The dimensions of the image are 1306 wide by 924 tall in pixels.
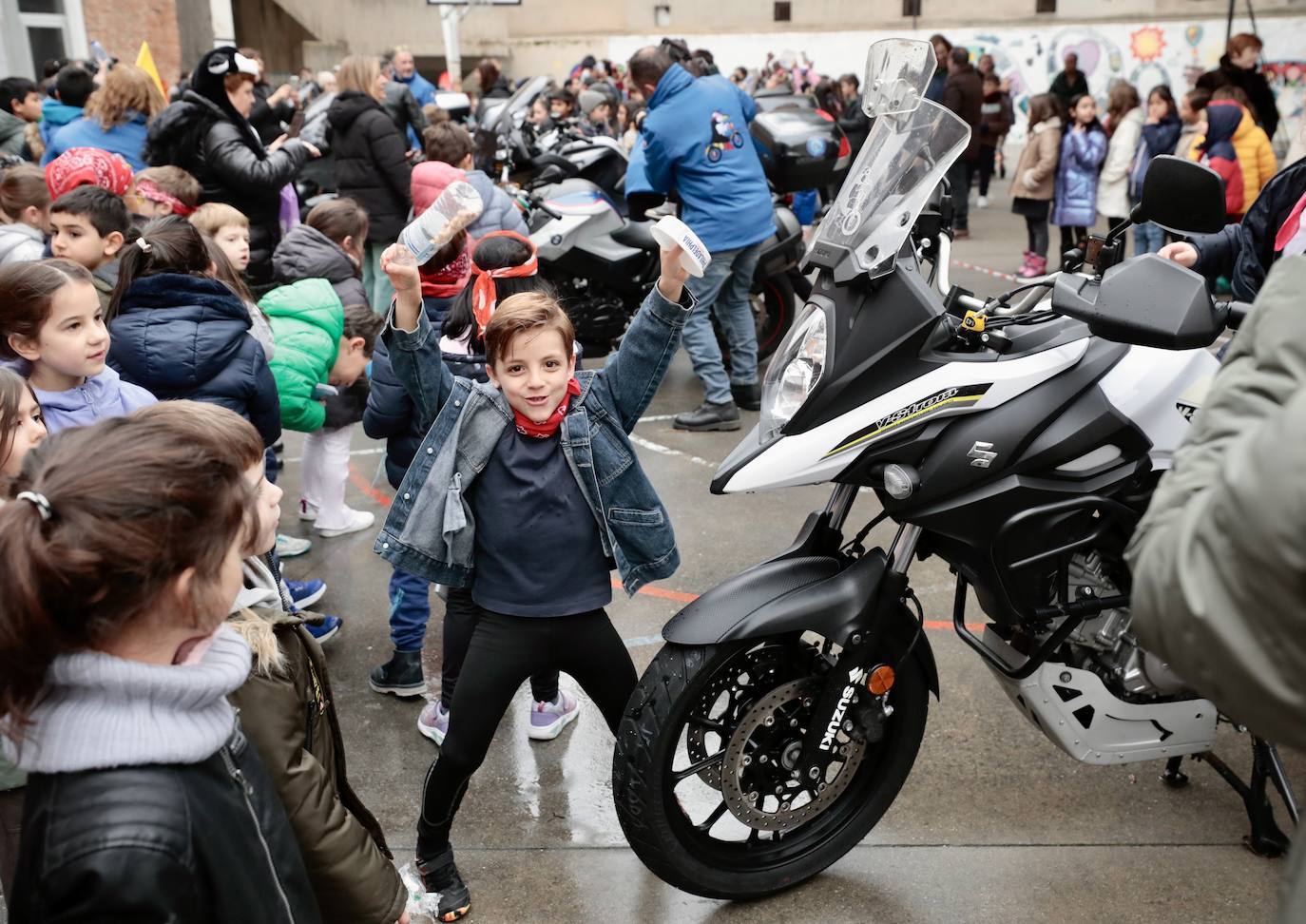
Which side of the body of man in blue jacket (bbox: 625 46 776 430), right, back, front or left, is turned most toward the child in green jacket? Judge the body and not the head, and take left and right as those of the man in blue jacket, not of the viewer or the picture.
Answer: left

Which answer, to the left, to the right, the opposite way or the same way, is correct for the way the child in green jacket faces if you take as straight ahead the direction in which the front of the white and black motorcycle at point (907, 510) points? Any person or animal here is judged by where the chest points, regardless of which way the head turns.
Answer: the opposite way

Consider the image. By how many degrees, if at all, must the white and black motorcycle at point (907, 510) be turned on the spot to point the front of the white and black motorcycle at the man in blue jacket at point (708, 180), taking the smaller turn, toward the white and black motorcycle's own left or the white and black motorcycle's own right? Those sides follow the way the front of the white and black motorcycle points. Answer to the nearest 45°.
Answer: approximately 135° to the white and black motorcycle's own right

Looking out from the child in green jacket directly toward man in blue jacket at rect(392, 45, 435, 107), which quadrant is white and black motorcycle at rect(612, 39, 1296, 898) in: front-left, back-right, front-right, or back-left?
back-right

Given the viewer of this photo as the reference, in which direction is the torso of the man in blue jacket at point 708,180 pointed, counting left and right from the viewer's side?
facing away from the viewer and to the left of the viewer

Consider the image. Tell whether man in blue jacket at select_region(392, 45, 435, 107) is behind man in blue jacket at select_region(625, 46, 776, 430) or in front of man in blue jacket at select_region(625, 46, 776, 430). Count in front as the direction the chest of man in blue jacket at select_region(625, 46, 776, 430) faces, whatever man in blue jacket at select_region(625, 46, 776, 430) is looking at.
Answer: in front

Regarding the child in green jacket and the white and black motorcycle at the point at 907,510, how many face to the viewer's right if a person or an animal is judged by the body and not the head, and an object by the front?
1

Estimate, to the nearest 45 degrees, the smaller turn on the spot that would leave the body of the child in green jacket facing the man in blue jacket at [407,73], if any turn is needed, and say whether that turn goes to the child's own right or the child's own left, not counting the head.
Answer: approximately 90° to the child's own left

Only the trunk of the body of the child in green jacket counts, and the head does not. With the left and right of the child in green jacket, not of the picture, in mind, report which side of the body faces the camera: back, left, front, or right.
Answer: right

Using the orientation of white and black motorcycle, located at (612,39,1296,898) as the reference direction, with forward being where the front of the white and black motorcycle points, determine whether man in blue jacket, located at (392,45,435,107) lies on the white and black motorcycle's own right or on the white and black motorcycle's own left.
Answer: on the white and black motorcycle's own right

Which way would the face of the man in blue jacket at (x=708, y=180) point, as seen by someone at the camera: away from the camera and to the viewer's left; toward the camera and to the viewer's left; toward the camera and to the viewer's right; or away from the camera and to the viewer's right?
away from the camera and to the viewer's left

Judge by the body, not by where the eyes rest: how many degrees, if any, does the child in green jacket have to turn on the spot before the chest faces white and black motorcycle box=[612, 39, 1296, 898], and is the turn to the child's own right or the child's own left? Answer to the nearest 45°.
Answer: approximately 45° to the child's own right
